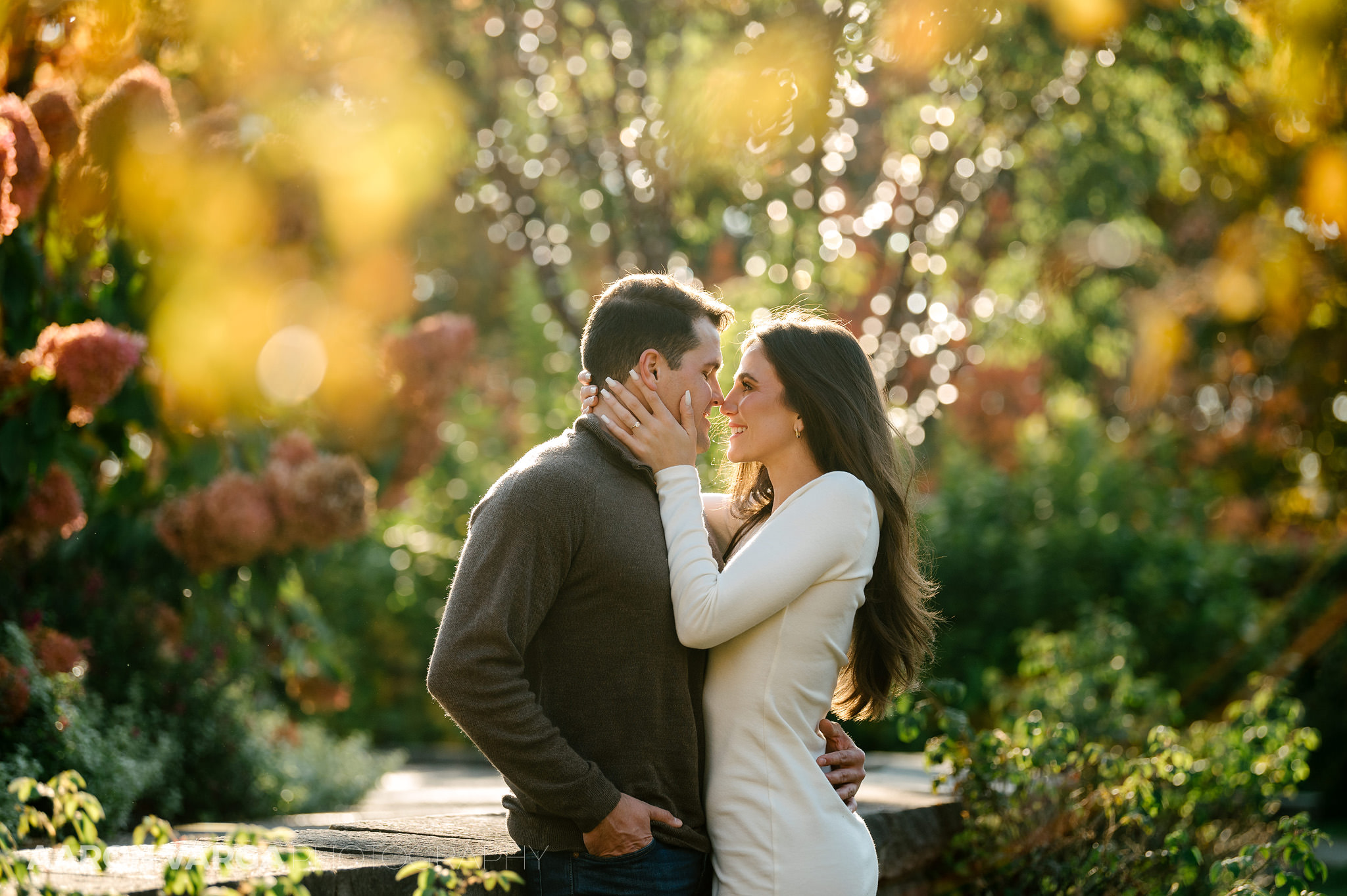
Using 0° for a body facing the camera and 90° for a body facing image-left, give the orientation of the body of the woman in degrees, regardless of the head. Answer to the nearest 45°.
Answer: approximately 90°

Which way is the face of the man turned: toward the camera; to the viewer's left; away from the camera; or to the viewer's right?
to the viewer's right

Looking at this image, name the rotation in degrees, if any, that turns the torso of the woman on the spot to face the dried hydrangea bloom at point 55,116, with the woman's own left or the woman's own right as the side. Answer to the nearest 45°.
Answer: approximately 45° to the woman's own right

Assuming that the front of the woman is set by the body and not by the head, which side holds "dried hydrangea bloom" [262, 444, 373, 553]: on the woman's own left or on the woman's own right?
on the woman's own right

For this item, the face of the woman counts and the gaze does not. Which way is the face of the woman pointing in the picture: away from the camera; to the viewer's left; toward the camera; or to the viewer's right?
to the viewer's left

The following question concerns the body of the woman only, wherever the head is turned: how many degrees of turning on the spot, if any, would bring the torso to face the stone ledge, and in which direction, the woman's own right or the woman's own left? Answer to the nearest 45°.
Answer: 0° — they already face it

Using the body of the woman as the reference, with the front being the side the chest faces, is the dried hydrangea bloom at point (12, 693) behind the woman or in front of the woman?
in front

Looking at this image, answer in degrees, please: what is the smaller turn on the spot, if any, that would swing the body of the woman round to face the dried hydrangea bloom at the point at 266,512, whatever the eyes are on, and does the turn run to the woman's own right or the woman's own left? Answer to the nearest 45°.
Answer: approximately 45° to the woman's own right

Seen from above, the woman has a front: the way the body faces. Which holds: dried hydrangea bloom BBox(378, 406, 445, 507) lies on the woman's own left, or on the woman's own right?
on the woman's own right
